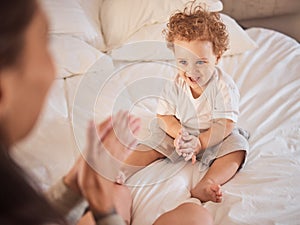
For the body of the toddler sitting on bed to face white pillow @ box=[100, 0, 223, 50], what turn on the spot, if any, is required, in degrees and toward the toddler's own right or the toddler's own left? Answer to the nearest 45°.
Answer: approximately 135° to the toddler's own right

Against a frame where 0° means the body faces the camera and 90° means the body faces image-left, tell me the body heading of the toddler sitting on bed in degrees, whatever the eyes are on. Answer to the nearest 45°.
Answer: approximately 45°

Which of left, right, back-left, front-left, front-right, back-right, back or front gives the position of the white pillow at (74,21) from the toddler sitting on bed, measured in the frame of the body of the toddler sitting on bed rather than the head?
right

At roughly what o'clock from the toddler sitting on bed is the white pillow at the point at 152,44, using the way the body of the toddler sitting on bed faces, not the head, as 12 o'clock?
The white pillow is roughly at 4 o'clock from the toddler sitting on bed.

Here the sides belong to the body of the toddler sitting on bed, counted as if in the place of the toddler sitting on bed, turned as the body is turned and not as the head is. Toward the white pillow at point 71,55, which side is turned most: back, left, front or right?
right
